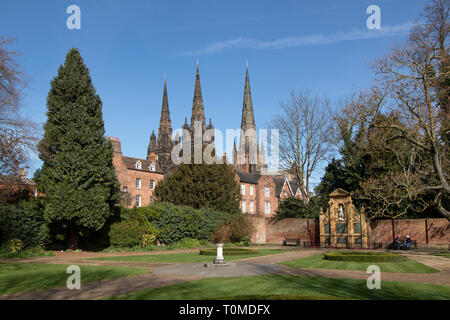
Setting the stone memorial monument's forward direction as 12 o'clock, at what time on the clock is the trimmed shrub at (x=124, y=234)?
The trimmed shrub is roughly at 2 o'clock from the stone memorial monument.

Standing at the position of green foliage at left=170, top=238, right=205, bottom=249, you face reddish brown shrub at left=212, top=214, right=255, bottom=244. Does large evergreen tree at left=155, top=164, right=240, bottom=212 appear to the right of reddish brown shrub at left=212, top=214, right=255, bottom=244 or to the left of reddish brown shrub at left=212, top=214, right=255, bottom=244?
left

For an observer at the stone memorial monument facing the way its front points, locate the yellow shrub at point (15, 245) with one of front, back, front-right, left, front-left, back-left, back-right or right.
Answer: front-right

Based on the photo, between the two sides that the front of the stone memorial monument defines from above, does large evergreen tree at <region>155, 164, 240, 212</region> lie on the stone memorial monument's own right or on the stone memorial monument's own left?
on the stone memorial monument's own right

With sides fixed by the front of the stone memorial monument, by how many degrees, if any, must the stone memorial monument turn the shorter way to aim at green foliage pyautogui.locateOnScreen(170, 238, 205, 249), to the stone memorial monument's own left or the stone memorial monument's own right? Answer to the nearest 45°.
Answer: approximately 90° to the stone memorial monument's own right

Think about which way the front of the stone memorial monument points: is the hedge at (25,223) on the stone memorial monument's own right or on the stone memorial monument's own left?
on the stone memorial monument's own right

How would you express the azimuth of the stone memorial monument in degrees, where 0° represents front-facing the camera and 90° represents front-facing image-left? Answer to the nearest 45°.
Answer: approximately 0°

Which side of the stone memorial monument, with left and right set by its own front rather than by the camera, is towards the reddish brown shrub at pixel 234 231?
right

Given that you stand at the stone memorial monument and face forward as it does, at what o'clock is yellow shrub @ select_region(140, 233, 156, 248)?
The yellow shrub is roughly at 2 o'clock from the stone memorial monument.
